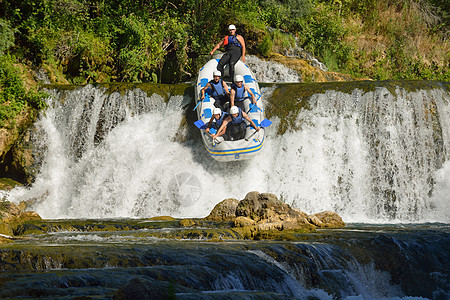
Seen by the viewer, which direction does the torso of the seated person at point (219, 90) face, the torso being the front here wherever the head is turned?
toward the camera

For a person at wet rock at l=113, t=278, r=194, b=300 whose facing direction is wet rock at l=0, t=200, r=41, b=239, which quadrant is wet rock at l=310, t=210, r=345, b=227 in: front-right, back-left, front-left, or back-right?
front-right

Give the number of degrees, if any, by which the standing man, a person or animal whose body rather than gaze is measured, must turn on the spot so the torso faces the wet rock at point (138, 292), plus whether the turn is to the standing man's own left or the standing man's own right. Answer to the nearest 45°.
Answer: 0° — they already face it

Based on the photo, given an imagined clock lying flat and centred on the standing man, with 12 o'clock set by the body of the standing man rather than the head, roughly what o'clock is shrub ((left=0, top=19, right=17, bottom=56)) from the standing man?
The shrub is roughly at 3 o'clock from the standing man.

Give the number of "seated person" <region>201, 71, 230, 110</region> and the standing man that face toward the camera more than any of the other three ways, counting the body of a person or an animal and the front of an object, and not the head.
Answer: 2

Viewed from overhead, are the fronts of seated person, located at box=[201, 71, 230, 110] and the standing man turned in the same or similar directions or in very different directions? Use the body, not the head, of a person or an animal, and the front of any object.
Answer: same or similar directions

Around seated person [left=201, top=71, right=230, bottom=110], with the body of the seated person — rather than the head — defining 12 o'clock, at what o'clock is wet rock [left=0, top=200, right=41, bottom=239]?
The wet rock is roughly at 2 o'clock from the seated person.

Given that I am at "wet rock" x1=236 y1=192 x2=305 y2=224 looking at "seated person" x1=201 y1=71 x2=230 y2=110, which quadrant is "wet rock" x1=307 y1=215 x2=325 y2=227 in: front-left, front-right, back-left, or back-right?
back-right

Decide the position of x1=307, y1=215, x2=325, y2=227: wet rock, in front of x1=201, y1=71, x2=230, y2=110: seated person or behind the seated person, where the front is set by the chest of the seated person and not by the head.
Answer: in front

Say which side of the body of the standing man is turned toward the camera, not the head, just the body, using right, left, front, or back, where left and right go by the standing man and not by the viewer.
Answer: front

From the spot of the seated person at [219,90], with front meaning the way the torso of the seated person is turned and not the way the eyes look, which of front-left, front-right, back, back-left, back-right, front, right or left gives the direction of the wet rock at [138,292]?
front
